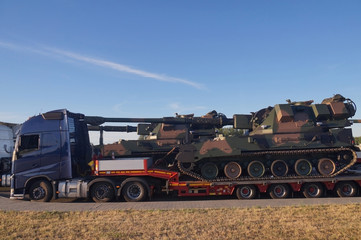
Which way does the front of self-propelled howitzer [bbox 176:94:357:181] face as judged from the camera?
facing to the left of the viewer

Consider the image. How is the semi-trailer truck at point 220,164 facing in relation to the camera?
to the viewer's left
